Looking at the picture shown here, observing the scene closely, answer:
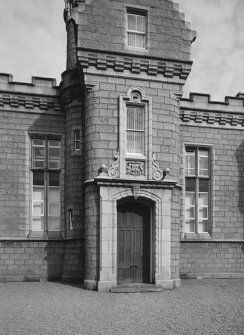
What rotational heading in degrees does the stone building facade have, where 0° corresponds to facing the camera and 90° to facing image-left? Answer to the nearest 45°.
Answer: approximately 0°
